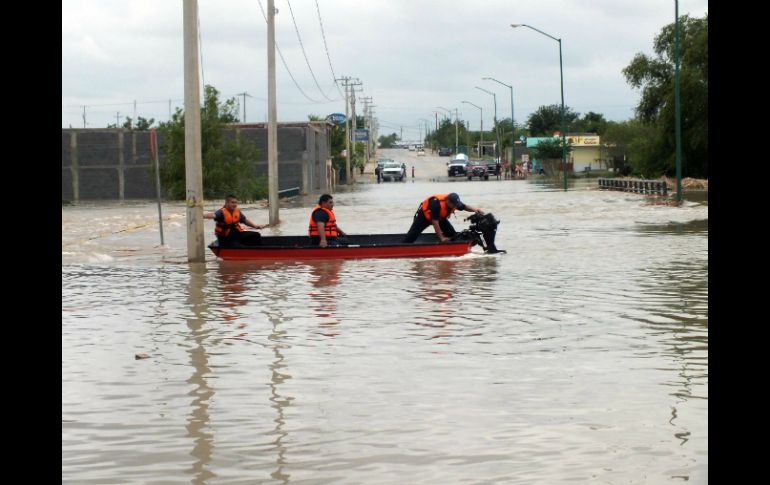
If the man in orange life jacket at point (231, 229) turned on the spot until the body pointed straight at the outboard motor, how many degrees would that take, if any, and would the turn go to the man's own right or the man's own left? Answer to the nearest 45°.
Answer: approximately 45° to the man's own left

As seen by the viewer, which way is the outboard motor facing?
to the viewer's left

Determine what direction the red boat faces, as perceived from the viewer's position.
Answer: facing to the left of the viewer

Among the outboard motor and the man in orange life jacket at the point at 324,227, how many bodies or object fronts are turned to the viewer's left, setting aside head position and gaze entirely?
1

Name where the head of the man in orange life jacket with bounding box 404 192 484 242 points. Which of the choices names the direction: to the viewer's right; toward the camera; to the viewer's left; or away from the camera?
to the viewer's right

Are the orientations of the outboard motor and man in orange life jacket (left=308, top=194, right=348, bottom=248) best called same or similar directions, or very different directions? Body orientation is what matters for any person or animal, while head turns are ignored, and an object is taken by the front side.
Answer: very different directions

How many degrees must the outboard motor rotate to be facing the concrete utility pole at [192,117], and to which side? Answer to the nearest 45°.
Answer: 0° — it already faces it

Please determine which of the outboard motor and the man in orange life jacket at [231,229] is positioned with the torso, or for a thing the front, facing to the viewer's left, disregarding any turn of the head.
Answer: the outboard motor

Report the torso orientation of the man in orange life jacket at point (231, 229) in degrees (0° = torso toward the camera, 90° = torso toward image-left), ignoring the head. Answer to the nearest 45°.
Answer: approximately 315°

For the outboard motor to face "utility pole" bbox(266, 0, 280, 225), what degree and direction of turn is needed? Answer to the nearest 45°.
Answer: approximately 45° to its right
